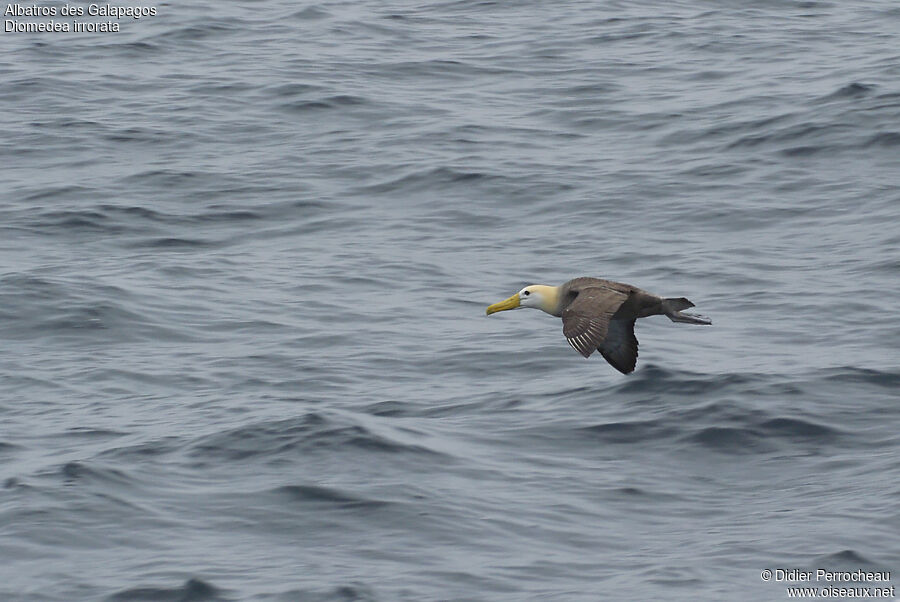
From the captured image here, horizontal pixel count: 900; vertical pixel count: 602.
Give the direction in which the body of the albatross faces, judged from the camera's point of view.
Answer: to the viewer's left
